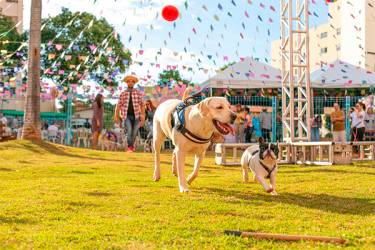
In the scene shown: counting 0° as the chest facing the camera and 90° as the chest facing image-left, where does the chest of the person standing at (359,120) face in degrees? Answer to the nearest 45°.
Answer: approximately 45°

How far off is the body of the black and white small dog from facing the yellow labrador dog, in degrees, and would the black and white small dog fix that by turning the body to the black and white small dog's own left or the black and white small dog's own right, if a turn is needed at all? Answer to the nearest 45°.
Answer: approximately 135° to the black and white small dog's own right

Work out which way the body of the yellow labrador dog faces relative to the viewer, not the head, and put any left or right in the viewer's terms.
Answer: facing the viewer and to the right of the viewer

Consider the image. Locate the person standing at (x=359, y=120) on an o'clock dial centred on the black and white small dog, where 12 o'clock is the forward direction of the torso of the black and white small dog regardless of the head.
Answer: The person standing is roughly at 8 o'clock from the black and white small dog.

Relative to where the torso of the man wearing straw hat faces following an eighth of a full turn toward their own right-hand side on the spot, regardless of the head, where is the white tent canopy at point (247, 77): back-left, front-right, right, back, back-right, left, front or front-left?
back

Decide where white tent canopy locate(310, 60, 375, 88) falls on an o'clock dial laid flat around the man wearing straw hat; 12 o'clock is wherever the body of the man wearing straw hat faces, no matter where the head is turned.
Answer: The white tent canopy is roughly at 8 o'clock from the man wearing straw hat.

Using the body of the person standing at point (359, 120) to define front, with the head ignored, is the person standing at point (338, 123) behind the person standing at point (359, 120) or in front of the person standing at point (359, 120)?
in front

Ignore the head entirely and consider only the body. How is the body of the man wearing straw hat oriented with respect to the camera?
toward the camera

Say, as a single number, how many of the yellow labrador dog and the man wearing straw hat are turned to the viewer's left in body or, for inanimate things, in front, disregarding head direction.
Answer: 0

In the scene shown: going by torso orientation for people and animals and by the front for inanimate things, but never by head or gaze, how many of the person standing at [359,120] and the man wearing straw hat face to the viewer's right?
0

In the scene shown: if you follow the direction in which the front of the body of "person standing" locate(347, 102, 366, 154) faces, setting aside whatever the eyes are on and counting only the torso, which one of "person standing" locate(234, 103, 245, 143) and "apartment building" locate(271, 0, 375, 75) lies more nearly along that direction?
the person standing

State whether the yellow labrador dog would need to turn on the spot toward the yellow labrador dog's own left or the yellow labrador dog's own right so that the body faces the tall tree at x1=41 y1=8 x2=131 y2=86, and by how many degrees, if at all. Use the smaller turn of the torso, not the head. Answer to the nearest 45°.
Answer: approximately 135° to the yellow labrador dog's own left
